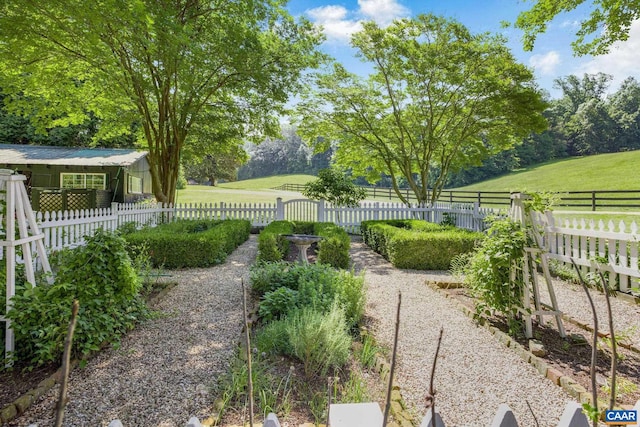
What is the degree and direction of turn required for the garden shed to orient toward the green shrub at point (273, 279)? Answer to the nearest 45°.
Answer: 0° — it already faces it

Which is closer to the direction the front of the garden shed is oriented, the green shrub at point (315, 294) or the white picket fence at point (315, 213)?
the green shrub

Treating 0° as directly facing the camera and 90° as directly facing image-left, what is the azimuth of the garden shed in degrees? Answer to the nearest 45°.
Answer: approximately 0°

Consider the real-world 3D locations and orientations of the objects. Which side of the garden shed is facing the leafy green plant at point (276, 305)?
front

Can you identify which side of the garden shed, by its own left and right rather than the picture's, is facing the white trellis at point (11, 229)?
front

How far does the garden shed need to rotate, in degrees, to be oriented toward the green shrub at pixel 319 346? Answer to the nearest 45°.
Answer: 0° — it already faces it

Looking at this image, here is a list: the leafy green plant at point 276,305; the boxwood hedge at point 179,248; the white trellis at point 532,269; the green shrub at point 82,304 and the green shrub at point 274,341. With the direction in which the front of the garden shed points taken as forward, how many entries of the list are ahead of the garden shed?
5

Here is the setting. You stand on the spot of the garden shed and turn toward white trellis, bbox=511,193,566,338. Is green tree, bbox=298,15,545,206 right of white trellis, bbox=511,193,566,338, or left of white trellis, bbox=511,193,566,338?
left

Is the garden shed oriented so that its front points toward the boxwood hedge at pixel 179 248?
yes

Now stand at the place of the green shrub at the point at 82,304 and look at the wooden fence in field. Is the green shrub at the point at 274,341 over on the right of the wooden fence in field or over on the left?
right
